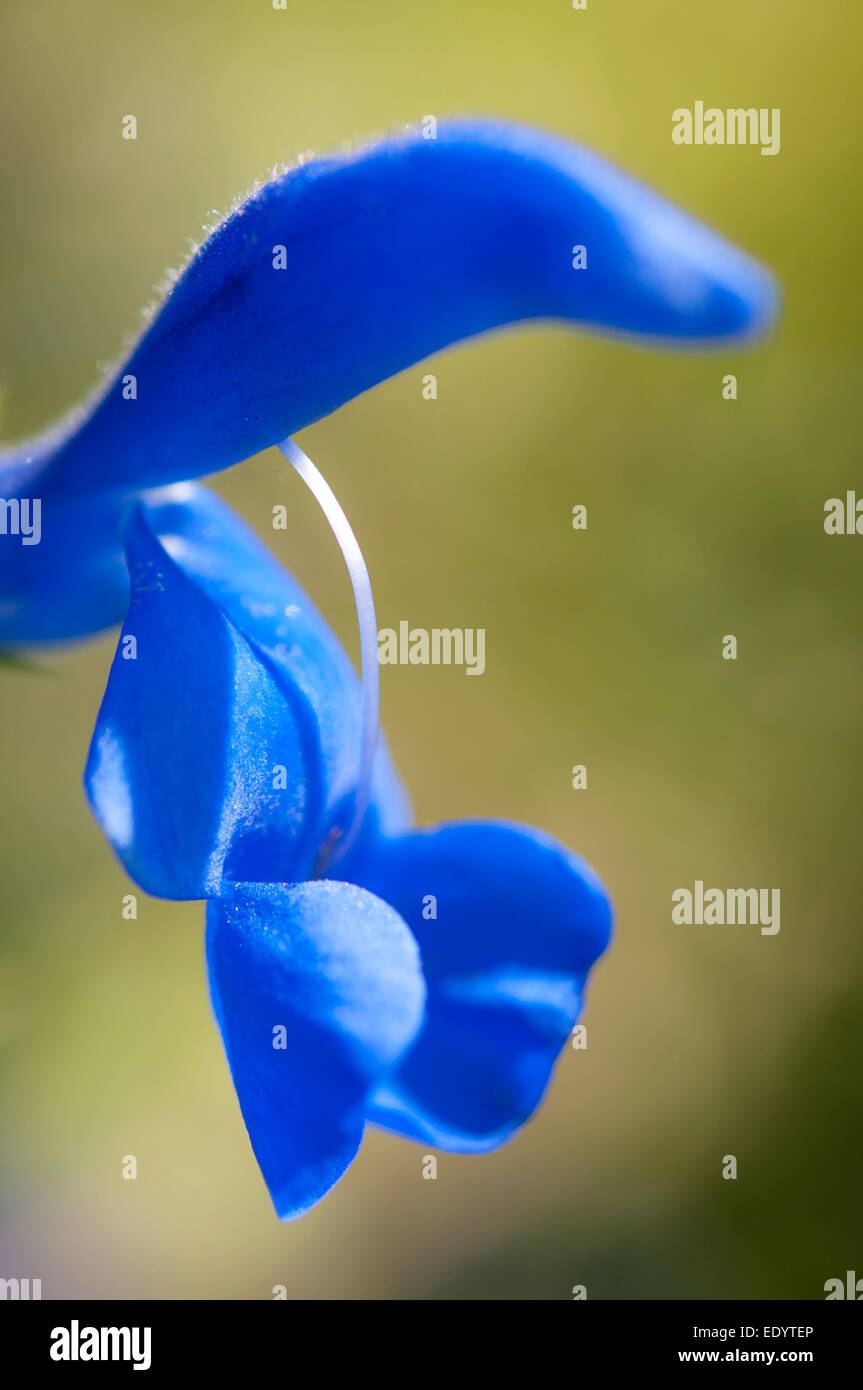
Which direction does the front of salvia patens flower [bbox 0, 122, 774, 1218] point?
to the viewer's right
